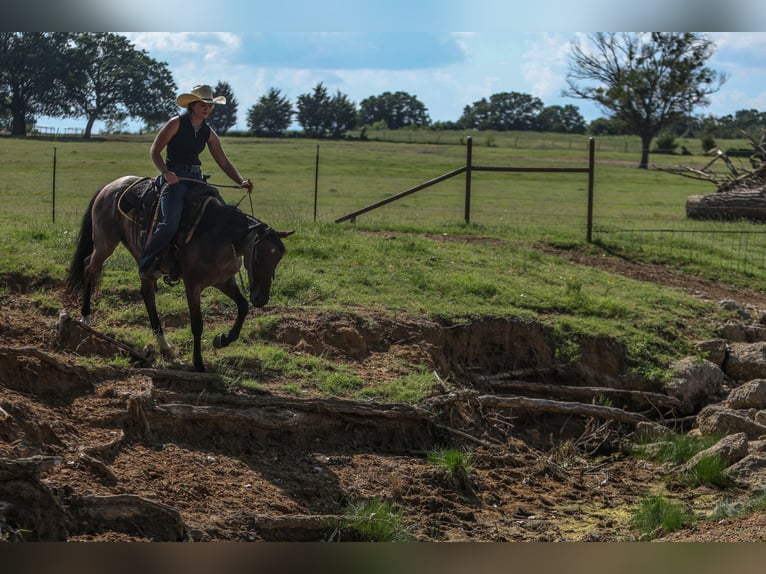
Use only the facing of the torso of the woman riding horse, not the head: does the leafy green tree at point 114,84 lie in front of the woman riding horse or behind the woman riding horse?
behind

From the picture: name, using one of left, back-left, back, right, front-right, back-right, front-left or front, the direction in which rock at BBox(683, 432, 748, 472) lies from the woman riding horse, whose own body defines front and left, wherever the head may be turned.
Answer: front-left

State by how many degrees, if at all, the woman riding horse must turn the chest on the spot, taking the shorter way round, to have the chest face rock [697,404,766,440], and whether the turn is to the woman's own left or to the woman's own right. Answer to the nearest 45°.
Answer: approximately 45° to the woman's own left

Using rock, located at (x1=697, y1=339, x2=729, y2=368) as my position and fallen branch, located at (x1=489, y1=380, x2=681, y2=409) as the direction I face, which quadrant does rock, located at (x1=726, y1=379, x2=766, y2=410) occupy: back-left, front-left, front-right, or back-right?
front-left

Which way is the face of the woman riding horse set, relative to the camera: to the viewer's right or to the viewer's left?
to the viewer's right

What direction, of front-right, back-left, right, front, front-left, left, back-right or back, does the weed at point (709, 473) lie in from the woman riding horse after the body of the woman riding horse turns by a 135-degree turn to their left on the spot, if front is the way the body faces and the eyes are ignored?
right

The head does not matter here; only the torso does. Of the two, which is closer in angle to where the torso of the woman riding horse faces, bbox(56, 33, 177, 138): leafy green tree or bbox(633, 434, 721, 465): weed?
the weed
